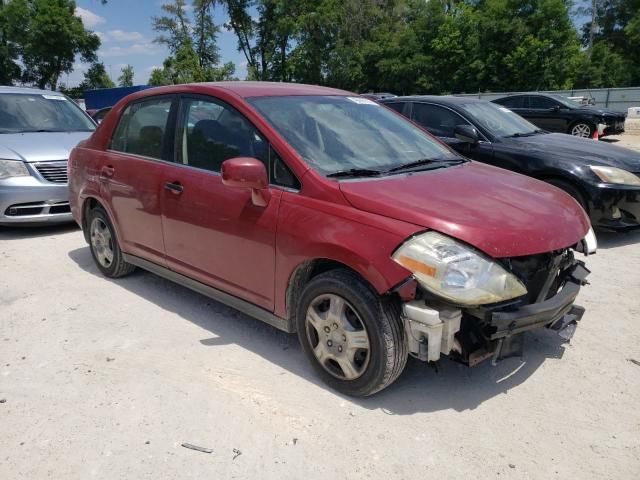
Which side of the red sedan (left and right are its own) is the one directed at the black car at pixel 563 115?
left

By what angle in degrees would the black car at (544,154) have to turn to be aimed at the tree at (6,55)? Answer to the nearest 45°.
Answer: approximately 180°

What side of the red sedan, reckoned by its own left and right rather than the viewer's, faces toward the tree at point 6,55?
back

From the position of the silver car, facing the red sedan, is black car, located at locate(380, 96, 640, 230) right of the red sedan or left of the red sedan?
left

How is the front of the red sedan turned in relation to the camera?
facing the viewer and to the right of the viewer

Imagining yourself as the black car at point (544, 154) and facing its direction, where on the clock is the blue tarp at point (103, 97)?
The blue tarp is roughly at 6 o'clock from the black car.

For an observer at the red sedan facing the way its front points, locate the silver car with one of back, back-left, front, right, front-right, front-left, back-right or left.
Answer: back

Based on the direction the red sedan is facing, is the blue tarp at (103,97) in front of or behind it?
behind

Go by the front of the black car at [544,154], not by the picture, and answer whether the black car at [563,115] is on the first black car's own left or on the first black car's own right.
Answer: on the first black car's own left

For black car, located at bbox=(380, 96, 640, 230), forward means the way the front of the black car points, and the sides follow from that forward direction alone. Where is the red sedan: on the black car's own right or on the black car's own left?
on the black car's own right

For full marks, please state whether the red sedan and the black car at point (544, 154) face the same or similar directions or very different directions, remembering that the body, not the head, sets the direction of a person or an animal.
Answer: same or similar directions

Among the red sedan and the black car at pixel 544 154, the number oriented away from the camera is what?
0
